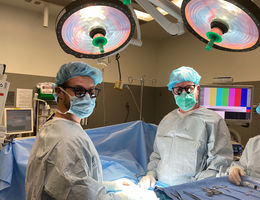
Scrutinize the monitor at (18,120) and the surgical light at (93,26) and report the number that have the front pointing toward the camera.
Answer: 2

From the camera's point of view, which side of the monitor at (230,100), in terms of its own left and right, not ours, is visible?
front

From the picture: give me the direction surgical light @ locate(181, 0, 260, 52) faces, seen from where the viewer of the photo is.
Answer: facing the viewer and to the left of the viewer

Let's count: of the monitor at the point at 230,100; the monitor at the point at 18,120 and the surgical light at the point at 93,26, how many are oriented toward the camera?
3

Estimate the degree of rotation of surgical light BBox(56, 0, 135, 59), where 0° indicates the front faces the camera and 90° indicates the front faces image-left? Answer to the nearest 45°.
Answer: approximately 0°

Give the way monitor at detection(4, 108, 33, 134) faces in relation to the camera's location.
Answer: facing the viewer

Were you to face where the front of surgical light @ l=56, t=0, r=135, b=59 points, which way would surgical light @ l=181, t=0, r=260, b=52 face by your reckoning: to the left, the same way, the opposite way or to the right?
to the right

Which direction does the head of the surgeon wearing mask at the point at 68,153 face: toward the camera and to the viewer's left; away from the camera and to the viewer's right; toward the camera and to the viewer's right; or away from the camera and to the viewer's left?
toward the camera and to the viewer's right
